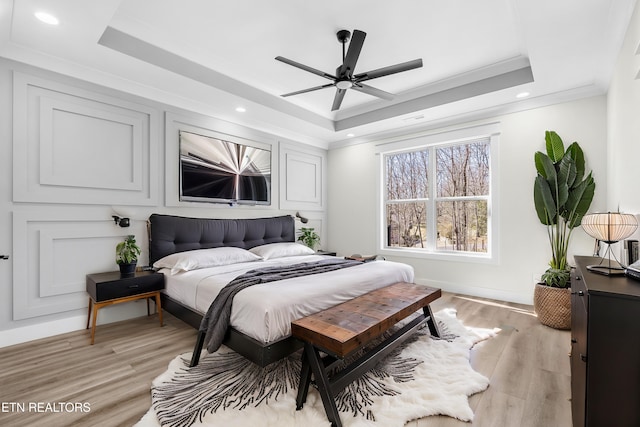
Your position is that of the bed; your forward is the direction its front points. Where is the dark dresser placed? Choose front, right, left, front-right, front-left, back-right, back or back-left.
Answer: front

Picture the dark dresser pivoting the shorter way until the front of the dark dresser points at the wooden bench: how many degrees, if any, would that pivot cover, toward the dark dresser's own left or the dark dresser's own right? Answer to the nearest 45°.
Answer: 0° — it already faces it

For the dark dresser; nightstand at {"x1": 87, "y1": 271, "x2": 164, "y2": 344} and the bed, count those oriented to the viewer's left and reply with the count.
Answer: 1

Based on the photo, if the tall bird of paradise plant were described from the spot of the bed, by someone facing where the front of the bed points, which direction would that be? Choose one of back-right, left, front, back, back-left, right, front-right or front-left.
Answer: front-left

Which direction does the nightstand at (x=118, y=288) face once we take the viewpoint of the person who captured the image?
facing the viewer and to the right of the viewer

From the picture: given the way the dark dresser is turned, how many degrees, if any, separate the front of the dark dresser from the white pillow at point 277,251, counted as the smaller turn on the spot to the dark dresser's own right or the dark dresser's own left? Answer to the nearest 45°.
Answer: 0° — it already faces it

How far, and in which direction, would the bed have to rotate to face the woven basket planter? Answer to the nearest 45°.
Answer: approximately 45° to its left

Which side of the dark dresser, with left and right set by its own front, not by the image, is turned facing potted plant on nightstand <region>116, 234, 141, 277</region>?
front

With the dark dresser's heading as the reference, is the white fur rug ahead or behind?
ahead

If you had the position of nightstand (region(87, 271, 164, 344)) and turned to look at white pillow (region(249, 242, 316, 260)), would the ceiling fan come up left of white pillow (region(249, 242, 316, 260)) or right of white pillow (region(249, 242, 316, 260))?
right

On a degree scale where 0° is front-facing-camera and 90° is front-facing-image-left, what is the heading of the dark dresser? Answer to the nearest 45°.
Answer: approximately 90°

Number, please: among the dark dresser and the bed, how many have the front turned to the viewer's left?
1

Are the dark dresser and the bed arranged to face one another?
yes

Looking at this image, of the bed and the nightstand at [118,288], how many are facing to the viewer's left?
0

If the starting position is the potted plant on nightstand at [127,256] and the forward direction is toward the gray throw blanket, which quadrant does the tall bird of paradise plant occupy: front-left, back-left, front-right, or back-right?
front-left
